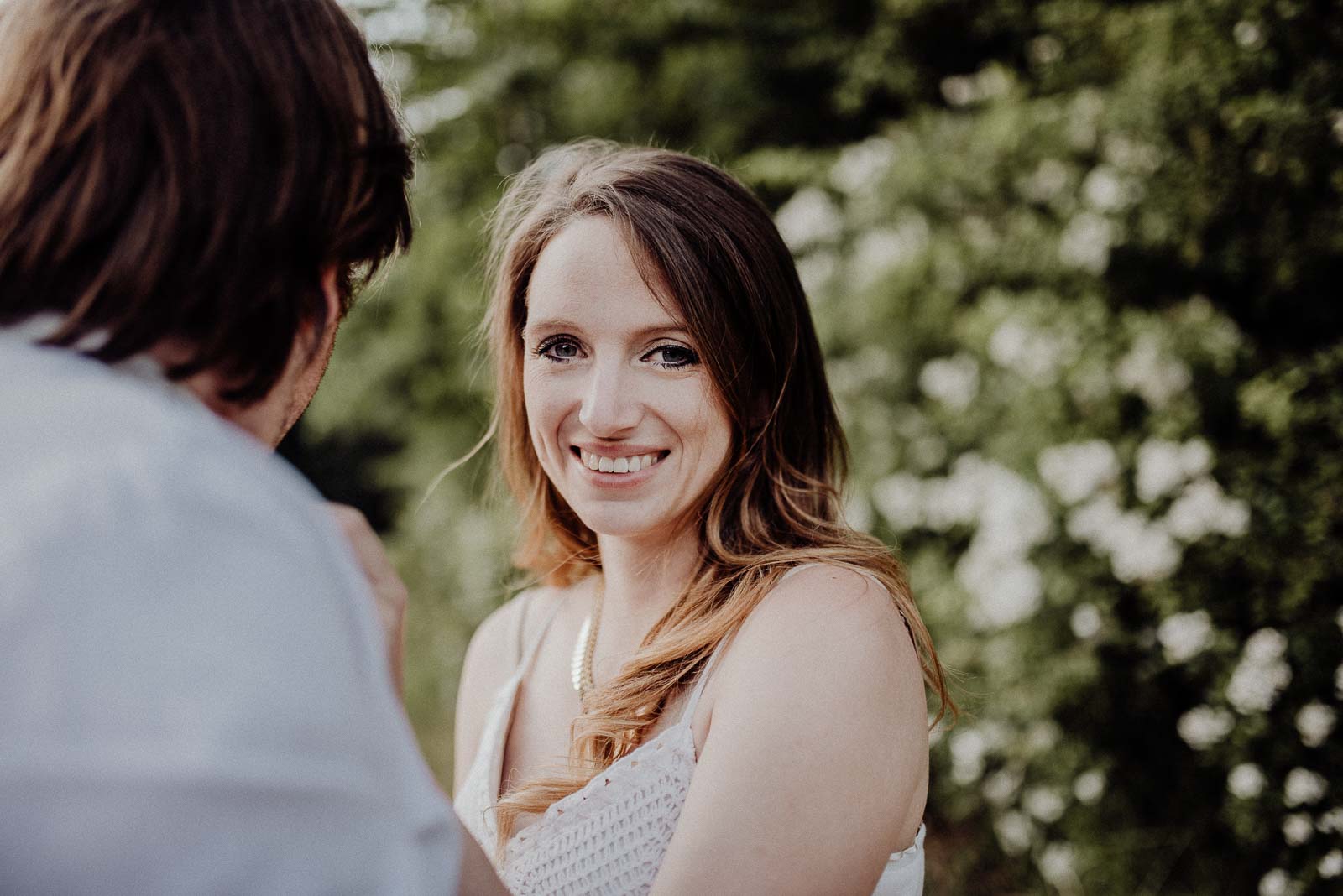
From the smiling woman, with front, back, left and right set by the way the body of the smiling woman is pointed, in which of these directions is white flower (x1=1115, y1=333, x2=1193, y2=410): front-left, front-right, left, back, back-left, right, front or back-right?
back

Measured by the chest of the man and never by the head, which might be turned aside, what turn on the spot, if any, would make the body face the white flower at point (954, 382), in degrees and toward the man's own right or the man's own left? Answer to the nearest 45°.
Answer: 0° — they already face it

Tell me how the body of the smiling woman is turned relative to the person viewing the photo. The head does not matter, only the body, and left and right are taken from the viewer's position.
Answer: facing the viewer and to the left of the viewer

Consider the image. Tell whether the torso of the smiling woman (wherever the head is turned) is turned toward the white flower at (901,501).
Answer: no

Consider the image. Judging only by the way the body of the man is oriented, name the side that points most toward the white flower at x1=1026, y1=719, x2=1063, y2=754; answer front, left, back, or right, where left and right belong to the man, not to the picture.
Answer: front

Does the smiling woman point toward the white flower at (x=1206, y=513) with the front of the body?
no

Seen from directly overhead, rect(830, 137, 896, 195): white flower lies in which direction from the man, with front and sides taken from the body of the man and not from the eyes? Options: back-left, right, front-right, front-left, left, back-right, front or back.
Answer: front

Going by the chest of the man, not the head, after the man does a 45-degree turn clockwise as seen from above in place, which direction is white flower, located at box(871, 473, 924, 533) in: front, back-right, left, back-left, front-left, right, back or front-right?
front-left

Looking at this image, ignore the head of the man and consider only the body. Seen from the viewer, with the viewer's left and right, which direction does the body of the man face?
facing away from the viewer and to the right of the viewer

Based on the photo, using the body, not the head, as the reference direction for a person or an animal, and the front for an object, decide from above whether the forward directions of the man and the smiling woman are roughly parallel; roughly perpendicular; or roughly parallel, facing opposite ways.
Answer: roughly parallel, facing opposite ways

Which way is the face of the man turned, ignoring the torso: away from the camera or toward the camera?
away from the camera
